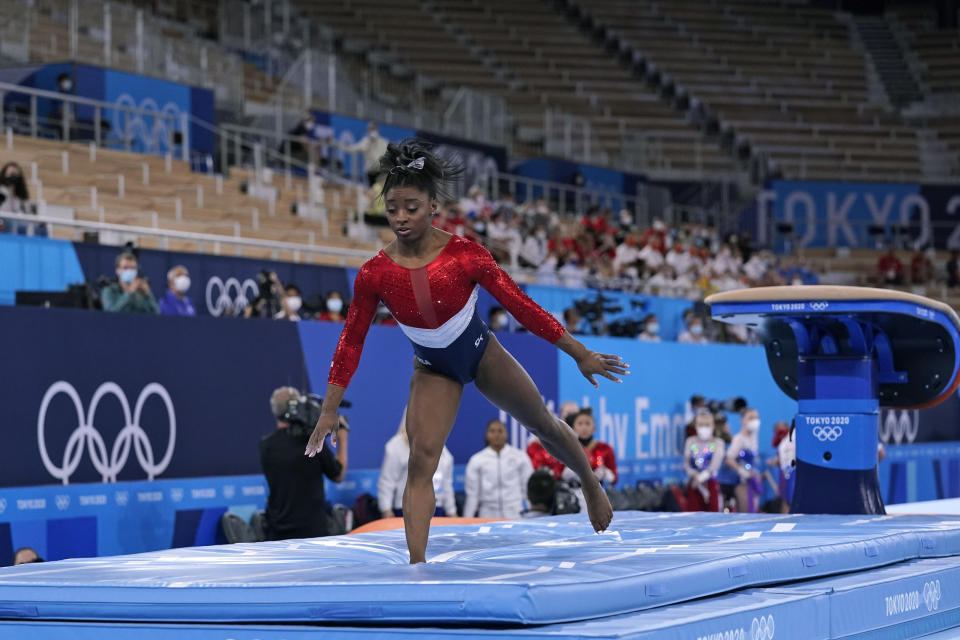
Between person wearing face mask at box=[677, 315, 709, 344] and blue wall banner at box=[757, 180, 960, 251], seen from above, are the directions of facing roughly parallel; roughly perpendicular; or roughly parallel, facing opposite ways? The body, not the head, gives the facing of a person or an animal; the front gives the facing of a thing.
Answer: roughly parallel

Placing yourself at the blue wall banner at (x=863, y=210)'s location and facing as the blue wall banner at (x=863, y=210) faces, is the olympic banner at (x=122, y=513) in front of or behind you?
in front

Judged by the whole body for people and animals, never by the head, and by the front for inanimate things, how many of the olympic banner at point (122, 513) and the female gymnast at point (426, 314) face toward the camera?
2

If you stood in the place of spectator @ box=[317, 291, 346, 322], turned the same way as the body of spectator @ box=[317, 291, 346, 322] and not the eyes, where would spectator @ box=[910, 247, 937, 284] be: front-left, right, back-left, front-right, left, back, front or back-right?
back-left

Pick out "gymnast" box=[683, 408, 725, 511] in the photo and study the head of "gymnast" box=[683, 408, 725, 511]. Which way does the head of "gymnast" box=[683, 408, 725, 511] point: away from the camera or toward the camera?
toward the camera

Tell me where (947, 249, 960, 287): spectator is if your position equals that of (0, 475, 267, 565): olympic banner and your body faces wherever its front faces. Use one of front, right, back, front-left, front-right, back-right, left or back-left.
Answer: back-left

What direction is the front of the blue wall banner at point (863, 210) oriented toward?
toward the camera

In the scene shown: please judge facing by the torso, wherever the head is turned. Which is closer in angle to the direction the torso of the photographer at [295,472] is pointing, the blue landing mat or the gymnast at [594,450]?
the gymnast

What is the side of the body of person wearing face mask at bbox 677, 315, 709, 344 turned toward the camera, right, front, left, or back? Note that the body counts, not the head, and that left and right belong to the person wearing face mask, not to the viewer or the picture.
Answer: front

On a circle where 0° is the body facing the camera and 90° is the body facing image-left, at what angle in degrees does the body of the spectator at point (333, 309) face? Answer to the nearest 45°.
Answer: approximately 0°

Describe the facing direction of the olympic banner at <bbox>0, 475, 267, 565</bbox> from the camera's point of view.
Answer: facing the viewer

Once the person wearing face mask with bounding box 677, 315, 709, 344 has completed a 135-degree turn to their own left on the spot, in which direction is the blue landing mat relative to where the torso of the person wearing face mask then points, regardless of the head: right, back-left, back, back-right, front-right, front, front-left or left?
back-right

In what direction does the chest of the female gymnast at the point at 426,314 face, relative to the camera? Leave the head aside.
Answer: toward the camera

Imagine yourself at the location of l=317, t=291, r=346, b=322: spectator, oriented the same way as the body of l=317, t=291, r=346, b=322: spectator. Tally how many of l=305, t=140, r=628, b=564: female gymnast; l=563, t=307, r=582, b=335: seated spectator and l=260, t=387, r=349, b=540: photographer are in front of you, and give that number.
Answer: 2

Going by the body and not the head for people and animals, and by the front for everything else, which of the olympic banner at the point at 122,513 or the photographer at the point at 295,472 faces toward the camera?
the olympic banner

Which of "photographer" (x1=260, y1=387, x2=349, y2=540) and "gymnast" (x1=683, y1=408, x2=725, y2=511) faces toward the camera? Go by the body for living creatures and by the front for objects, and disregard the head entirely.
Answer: the gymnast

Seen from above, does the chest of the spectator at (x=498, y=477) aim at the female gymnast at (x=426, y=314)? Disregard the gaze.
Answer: yes

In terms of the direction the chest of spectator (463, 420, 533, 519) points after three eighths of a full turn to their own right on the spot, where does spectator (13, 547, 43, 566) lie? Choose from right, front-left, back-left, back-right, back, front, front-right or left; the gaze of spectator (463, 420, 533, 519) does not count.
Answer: left
